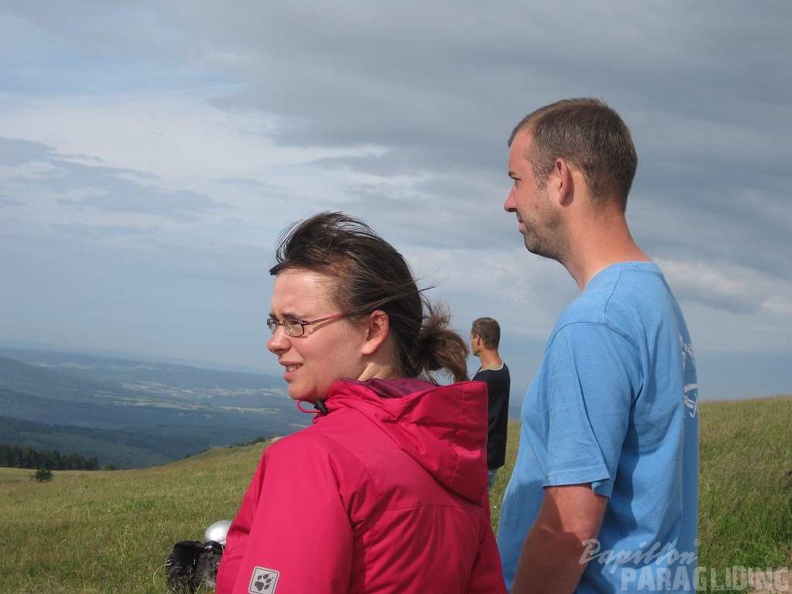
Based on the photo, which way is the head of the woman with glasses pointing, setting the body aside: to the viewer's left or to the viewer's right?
to the viewer's left

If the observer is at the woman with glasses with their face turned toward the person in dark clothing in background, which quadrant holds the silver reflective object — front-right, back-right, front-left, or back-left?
front-left

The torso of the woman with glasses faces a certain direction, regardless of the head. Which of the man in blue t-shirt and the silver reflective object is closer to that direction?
the silver reflective object

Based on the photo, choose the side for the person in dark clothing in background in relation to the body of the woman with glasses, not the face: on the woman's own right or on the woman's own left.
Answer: on the woman's own right

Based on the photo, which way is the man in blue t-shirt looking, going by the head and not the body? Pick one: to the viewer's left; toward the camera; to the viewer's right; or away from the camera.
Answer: to the viewer's left

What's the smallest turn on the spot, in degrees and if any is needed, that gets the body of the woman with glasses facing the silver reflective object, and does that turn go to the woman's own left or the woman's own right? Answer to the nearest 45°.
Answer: approximately 45° to the woman's own right
